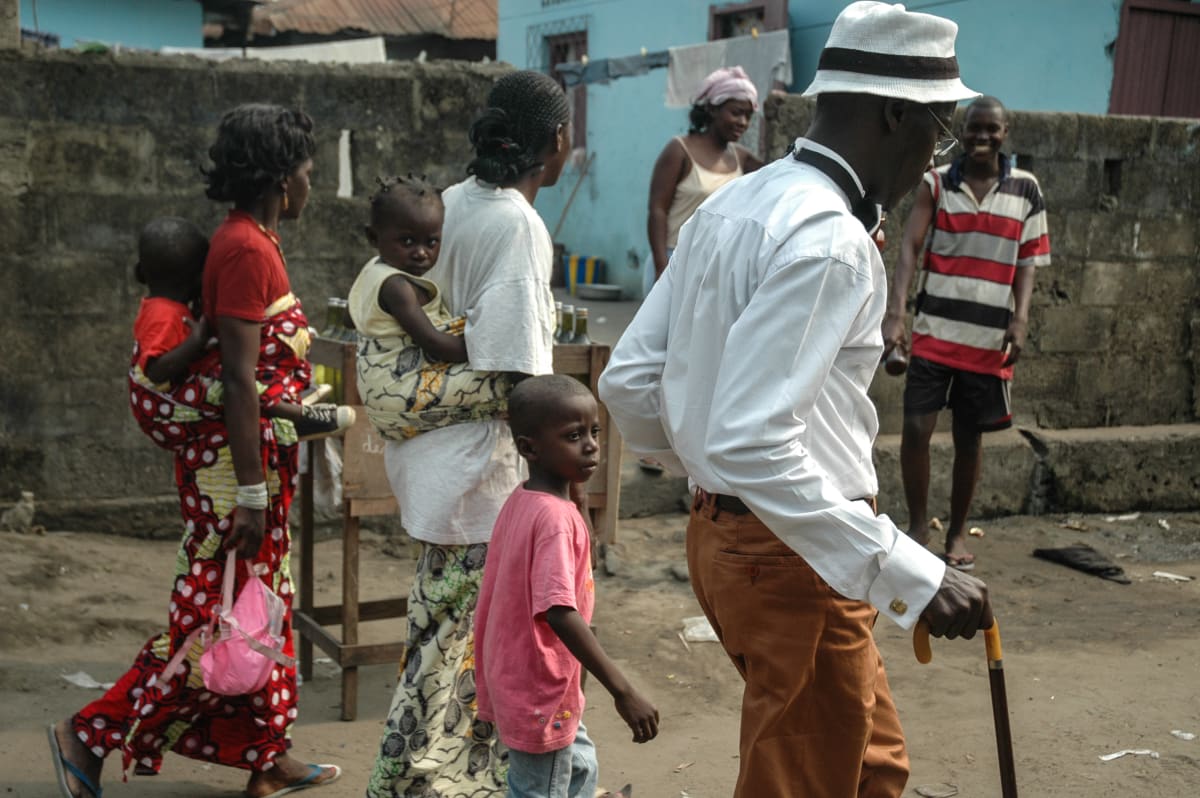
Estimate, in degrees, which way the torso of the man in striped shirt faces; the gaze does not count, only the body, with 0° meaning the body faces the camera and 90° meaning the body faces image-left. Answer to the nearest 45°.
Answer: approximately 0°

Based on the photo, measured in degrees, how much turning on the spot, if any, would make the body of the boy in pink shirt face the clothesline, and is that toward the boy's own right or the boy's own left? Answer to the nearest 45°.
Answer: approximately 90° to the boy's own left

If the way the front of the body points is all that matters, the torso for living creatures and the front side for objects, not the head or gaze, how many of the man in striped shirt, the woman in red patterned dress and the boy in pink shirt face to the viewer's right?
2

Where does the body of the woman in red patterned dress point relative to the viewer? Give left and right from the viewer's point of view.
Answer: facing to the right of the viewer

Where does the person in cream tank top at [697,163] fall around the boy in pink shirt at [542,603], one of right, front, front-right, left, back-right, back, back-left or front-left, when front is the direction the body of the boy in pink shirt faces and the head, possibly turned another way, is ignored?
left

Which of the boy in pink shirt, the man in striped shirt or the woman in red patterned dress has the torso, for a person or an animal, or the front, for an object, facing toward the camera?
the man in striped shirt

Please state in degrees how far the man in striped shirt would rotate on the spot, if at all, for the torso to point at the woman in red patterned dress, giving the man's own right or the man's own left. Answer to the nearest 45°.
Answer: approximately 45° to the man's own right

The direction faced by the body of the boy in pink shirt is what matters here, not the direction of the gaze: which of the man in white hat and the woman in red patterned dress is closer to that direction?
the man in white hat

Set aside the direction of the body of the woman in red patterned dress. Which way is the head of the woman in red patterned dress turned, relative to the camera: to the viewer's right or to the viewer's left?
to the viewer's right

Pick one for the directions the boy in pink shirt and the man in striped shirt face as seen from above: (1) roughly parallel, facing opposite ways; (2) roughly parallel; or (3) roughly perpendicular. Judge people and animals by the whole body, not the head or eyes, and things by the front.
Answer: roughly perpendicular

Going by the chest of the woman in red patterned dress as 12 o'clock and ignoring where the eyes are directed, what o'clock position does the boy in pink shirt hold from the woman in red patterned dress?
The boy in pink shirt is roughly at 2 o'clock from the woman in red patterned dress.

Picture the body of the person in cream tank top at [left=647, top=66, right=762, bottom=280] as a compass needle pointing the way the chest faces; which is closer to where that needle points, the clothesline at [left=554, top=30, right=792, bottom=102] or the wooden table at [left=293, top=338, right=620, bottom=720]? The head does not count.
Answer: the wooden table

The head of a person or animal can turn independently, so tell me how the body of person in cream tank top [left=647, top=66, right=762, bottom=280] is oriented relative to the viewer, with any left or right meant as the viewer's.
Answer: facing the viewer and to the right of the viewer

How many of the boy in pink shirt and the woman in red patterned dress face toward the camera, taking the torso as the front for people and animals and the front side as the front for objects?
0

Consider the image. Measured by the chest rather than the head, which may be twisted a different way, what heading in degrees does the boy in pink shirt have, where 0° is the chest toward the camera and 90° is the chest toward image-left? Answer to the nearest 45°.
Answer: approximately 270°

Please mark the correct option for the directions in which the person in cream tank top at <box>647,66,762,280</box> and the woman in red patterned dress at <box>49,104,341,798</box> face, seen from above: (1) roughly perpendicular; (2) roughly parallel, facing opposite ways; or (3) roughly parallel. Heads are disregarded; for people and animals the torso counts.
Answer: roughly perpendicular
